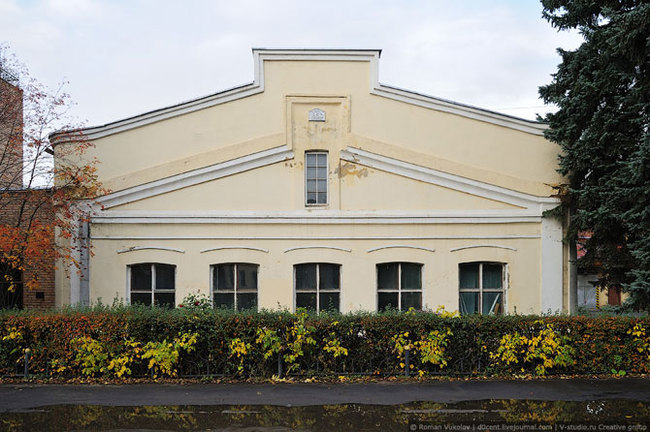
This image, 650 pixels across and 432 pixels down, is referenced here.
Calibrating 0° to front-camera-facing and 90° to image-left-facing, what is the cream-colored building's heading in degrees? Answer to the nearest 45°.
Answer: approximately 0°

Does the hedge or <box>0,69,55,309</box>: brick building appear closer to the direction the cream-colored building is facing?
the hedge

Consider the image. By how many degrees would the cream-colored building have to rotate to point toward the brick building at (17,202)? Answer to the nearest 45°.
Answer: approximately 90° to its right

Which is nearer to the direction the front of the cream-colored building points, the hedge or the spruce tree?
the hedge

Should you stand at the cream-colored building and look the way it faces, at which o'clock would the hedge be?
The hedge is roughly at 12 o'clock from the cream-colored building.
